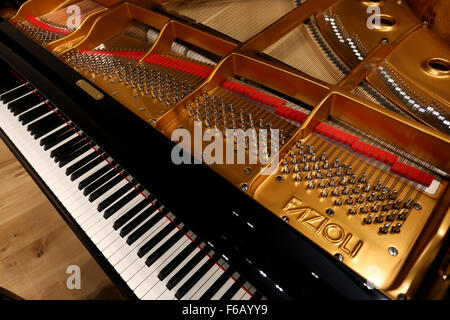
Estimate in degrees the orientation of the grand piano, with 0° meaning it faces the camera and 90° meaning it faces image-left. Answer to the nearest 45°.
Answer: approximately 45°
